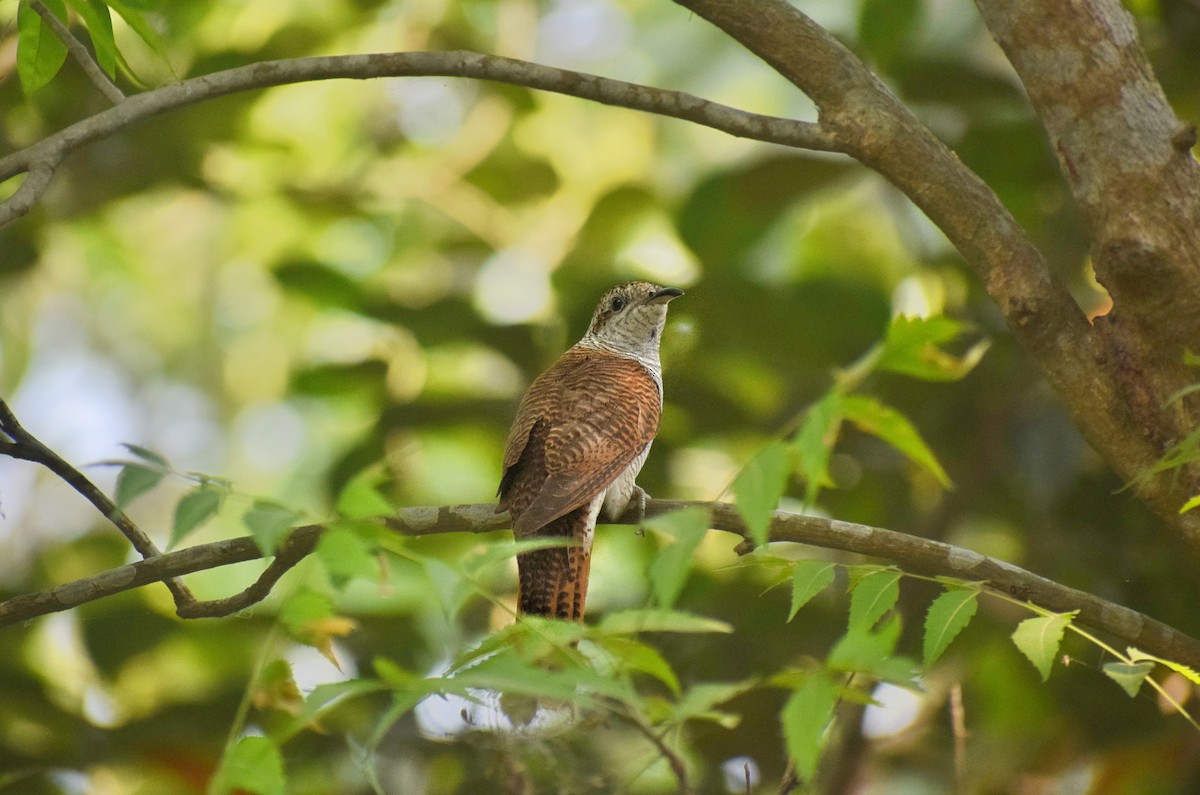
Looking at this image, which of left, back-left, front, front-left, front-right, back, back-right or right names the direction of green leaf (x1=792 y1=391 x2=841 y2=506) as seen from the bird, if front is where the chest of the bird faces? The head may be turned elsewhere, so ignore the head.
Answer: front-right

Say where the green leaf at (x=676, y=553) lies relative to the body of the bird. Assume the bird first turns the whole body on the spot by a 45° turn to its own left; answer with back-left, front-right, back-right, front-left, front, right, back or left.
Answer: back

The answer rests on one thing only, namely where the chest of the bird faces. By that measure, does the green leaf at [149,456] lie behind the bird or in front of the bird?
behind

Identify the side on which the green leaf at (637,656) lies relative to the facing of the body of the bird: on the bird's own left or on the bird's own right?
on the bird's own right

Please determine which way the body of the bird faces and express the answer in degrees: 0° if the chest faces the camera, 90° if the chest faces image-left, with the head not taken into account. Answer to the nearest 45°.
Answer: approximately 225°

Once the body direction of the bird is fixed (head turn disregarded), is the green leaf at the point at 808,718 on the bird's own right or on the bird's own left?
on the bird's own right

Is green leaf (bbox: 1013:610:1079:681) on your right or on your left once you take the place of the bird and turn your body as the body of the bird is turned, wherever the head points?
on your right

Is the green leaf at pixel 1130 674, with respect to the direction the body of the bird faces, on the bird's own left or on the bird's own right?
on the bird's own right

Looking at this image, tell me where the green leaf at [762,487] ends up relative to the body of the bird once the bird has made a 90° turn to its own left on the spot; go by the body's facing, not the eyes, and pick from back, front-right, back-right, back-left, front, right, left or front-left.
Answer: back-left
